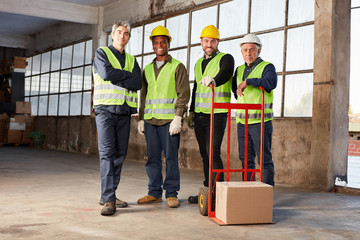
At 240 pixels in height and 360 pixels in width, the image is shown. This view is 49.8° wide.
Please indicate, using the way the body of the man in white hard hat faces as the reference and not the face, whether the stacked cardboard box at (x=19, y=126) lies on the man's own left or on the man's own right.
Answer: on the man's own right

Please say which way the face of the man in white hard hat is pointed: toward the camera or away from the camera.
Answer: toward the camera

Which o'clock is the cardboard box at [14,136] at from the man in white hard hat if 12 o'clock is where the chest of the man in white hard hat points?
The cardboard box is roughly at 3 o'clock from the man in white hard hat.

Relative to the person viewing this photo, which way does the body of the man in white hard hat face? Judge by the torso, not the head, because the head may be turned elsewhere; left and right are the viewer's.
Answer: facing the viewer and to the left of the viewer

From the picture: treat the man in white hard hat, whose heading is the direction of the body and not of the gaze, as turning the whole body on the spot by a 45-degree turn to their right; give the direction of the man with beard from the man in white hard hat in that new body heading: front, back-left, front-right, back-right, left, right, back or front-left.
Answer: front

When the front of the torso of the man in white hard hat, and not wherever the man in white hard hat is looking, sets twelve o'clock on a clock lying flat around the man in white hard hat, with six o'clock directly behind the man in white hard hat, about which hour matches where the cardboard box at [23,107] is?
The cardboard box is roughly at 3 o'clock from the man in white hard hat.
